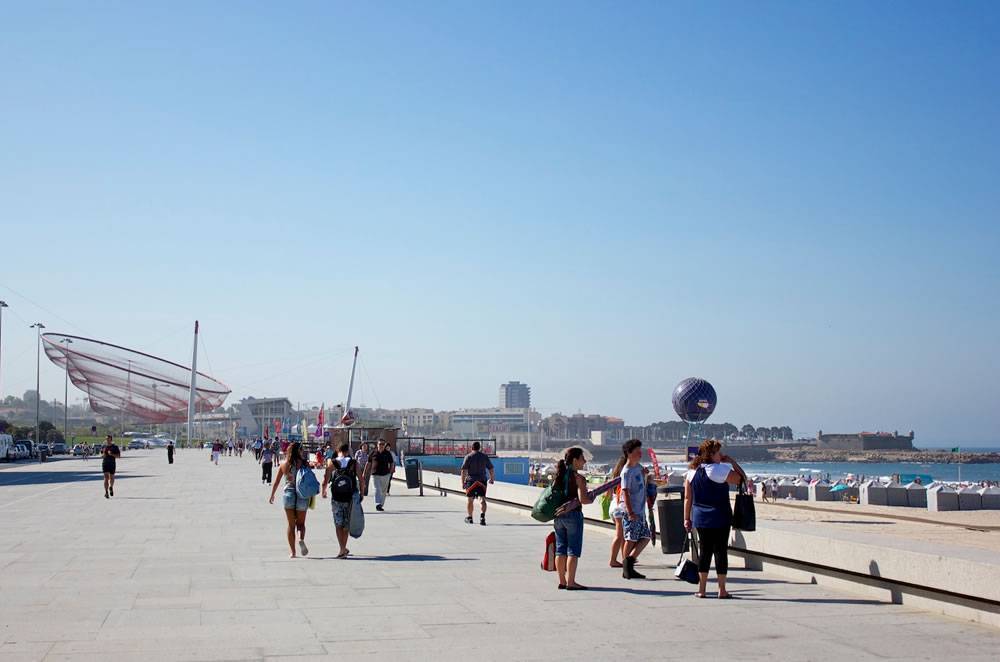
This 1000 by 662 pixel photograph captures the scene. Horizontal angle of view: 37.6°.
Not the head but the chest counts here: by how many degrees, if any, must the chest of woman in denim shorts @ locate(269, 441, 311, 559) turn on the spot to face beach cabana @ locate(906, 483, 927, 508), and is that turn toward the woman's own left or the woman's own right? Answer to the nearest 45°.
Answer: approximately 45° to the woman's own right

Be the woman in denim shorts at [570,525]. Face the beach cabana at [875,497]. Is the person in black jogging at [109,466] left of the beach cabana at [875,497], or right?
left

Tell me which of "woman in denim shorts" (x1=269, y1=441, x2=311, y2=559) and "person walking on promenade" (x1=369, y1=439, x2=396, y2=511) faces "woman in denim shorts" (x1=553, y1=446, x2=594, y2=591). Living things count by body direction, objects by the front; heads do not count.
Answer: the person walking on promenade

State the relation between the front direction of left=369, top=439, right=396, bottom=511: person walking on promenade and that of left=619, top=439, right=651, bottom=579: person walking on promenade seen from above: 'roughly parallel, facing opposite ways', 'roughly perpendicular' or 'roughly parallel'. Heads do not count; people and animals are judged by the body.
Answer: roughly perpendicular

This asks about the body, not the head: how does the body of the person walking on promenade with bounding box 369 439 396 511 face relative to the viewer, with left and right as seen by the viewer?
facing the viewer

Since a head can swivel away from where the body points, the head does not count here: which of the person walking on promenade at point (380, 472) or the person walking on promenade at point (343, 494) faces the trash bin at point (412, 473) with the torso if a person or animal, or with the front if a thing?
the person walking on promenade at point (343, 494)

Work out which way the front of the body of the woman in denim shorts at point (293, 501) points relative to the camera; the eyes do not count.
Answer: away from the camera

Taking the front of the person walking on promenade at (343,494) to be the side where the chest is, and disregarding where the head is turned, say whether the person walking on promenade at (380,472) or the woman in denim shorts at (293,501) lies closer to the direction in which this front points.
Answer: the person walking on promenade

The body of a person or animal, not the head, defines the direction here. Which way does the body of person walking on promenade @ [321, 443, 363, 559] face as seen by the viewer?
away from the camera

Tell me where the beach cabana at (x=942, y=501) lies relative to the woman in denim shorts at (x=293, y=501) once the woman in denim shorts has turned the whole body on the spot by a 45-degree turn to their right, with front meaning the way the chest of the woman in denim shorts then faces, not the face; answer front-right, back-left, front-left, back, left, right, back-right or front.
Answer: front

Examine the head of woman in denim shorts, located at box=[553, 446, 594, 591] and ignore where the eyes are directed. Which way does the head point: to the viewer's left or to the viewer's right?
to the viewer's right
